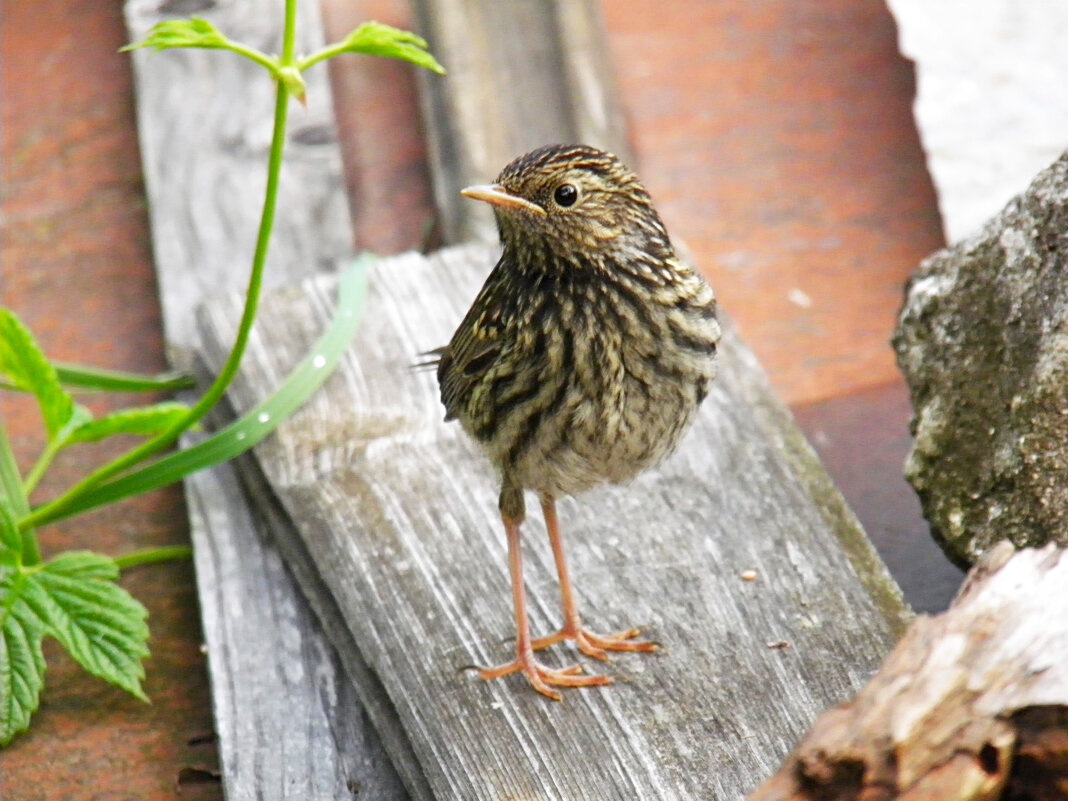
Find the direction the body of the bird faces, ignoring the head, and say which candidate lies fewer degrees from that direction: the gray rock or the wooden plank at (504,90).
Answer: the gray rock

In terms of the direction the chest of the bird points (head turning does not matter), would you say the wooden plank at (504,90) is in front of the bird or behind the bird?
behind

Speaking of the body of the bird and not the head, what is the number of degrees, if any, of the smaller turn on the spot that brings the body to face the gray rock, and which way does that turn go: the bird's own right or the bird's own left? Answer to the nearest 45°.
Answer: approximately 45° to the bird's own left

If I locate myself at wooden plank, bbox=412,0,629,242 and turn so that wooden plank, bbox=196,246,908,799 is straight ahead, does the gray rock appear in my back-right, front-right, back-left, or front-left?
front-left

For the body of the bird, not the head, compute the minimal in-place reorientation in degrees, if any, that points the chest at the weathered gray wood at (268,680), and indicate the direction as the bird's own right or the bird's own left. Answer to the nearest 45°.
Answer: approximately 135° to the bird's own right

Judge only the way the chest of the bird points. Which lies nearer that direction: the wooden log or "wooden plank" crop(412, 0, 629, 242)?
the wooden log

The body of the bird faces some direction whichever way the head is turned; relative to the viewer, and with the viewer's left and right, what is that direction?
facing the viewer and to the right of the viewer
